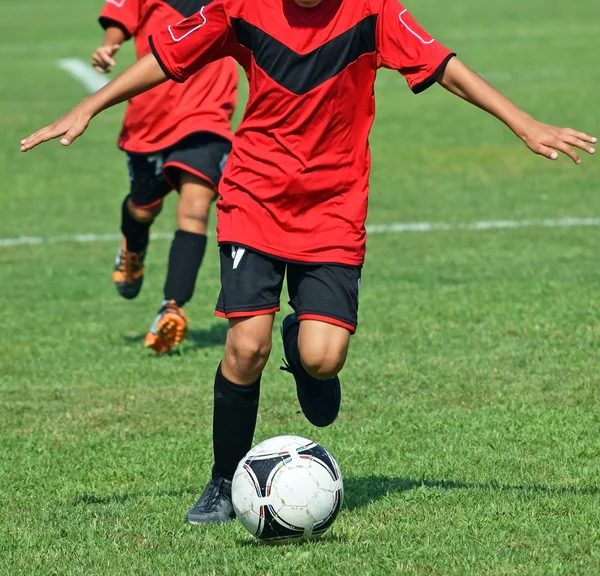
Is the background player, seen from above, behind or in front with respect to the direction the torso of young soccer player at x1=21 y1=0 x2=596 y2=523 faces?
behind

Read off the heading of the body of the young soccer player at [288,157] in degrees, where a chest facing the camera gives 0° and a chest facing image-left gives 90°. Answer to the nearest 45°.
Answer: approximately 0°
